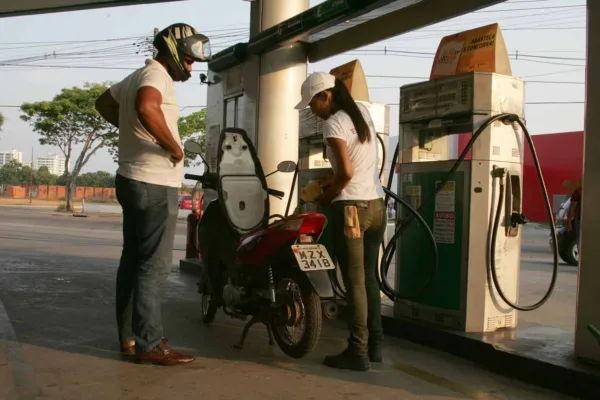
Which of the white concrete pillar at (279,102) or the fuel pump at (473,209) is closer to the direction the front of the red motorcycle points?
the white concrete pillar

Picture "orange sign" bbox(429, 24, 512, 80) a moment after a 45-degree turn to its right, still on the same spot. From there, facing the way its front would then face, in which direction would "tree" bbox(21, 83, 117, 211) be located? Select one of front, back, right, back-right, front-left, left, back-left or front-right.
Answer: front-right

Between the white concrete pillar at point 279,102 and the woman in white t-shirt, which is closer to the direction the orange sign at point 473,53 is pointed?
the woman in white t-shirt

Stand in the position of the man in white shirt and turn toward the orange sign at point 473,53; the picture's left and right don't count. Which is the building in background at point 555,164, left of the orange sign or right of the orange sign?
left

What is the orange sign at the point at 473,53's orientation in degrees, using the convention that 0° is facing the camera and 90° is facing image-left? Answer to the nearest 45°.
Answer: approximately 45°

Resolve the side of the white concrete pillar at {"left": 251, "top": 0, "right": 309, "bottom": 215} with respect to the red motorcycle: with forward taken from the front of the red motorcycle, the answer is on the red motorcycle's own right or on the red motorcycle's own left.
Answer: on the red motorcycle's own right

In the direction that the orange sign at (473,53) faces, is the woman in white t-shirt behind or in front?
in front

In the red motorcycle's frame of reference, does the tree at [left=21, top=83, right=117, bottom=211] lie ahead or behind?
ahead

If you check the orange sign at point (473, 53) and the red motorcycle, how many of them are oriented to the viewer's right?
0

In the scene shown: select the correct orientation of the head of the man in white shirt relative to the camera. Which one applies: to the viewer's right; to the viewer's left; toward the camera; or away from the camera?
to the viewer's right

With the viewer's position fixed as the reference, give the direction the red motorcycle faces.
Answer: facing away from the viewer and to the left of the viewer

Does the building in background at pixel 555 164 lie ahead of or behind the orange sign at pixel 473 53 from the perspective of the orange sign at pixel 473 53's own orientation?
behind

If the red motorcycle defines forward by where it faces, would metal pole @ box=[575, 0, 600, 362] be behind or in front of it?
behind
